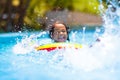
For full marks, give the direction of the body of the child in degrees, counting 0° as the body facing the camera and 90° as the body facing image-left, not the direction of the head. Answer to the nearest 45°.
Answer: approximately 0°
